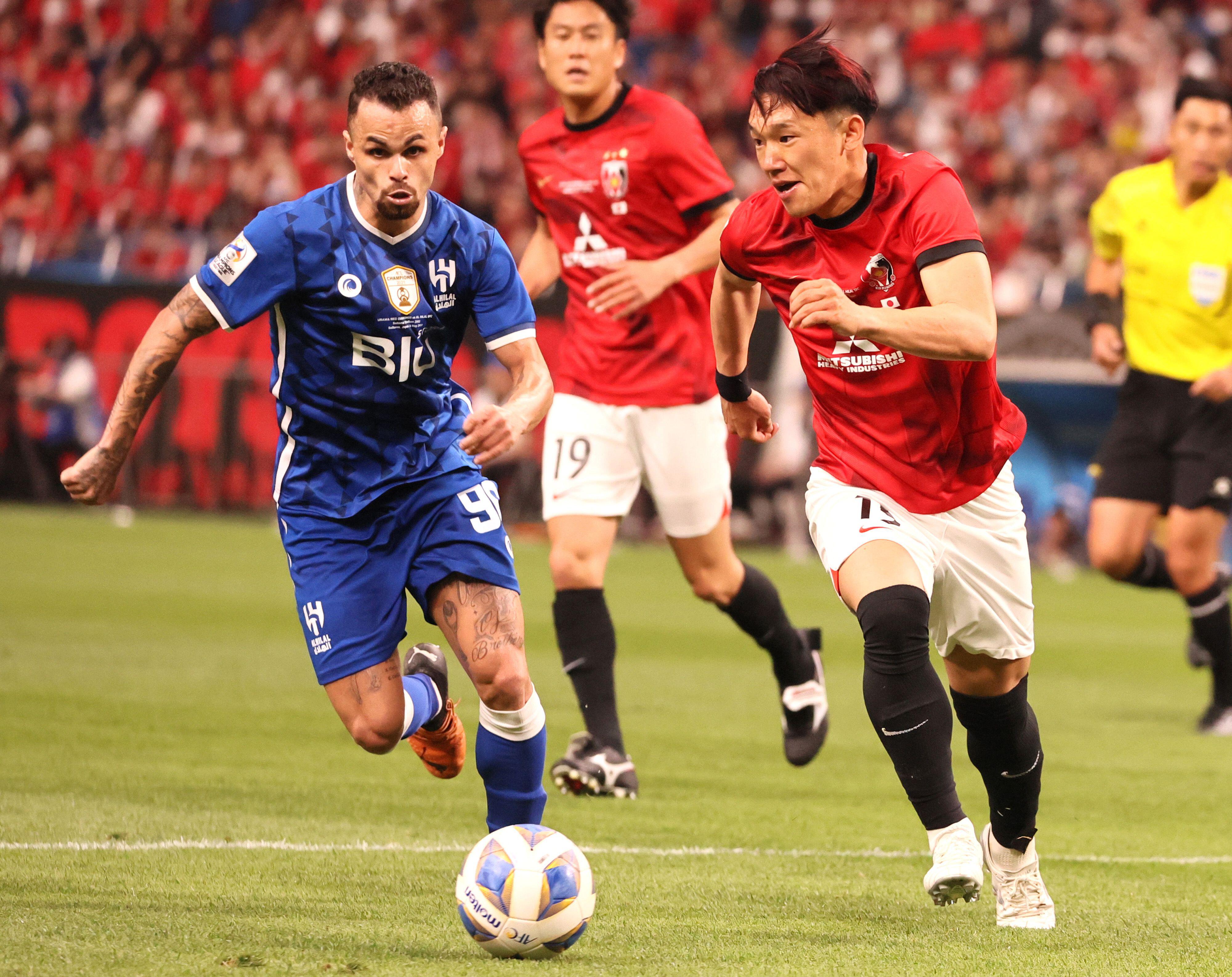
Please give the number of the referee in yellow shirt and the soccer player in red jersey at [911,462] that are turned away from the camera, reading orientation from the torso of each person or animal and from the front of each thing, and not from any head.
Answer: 0

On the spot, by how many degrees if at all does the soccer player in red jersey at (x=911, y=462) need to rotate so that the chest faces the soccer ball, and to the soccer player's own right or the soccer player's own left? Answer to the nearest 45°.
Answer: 0° — they already face it

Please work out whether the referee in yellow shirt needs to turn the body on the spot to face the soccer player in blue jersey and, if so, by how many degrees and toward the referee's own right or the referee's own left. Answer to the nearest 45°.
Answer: approximately 45° to the referee's own right

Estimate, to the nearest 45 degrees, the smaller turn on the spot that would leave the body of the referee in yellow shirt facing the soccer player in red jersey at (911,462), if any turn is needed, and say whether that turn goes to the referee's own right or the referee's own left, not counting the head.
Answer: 0° — they already face them

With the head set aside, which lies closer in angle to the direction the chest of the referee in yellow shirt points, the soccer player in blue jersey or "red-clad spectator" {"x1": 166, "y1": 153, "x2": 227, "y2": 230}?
the soccer player in blue jersey

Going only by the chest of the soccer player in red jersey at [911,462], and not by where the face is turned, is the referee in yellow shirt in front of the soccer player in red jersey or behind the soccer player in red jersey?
behind

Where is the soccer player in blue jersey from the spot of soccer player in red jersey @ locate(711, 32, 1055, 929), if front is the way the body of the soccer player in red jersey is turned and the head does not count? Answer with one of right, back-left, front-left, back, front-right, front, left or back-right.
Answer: front-right

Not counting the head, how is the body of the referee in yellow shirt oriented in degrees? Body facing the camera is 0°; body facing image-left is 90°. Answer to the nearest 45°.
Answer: approximately 0°

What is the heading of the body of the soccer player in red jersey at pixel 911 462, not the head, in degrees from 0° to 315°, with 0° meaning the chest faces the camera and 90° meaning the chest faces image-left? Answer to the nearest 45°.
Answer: approximately 45°

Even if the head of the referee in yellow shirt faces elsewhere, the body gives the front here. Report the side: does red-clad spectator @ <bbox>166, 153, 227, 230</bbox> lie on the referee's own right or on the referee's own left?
on the referee's own right

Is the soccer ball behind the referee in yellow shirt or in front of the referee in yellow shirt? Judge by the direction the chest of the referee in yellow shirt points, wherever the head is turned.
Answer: in front

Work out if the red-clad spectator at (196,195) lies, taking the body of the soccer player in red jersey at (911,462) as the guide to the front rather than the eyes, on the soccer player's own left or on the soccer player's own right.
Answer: on the soccer player's own right
